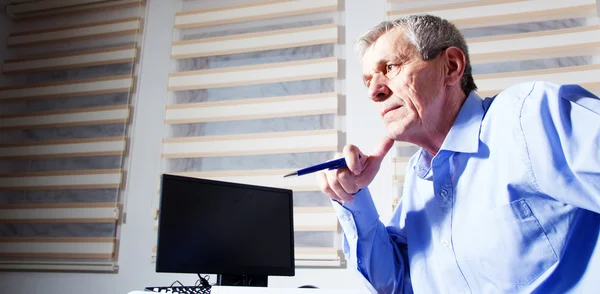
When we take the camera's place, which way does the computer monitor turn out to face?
facing the viewer and to the right of the viewer

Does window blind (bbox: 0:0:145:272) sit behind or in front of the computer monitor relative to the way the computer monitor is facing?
behind

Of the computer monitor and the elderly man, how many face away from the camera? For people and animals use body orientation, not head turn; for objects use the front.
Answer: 0

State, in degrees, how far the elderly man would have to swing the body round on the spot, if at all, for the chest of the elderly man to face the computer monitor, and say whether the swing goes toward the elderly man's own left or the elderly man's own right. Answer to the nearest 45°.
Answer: approximately 90° to the elderly man's own right

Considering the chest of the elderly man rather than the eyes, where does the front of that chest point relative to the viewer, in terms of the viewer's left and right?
facing the viewer and to the left of the viewer

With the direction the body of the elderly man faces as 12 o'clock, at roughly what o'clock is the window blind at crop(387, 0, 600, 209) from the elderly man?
The window blind is roughly at 5 o'clock from the elderly man.

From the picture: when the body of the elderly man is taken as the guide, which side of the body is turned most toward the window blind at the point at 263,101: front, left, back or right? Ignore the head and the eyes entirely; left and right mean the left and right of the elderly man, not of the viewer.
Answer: right
